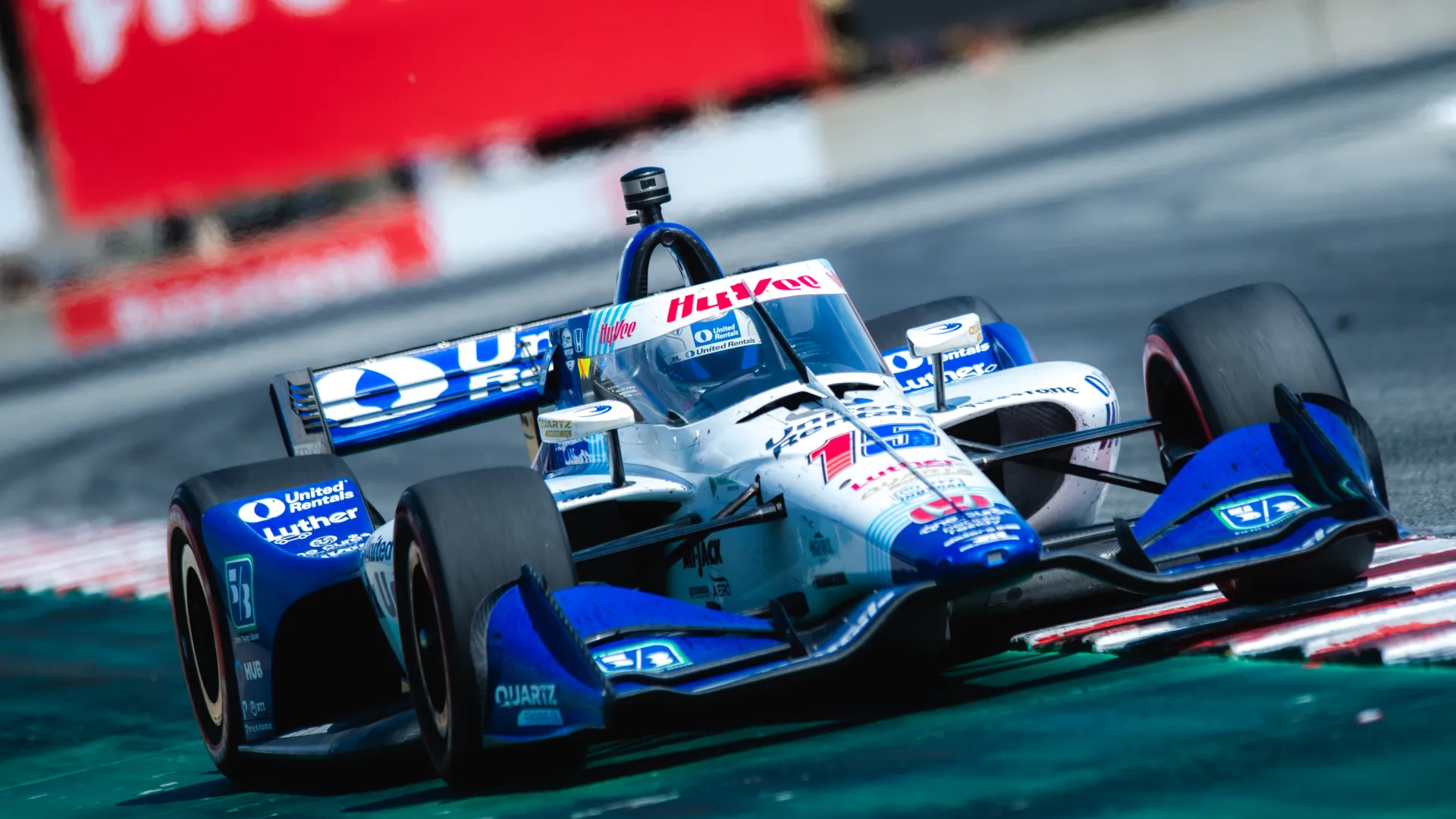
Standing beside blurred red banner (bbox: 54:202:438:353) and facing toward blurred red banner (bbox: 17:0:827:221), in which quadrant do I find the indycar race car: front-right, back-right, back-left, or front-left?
back-right

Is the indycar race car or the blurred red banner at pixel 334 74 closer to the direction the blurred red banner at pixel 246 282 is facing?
the indycar race car

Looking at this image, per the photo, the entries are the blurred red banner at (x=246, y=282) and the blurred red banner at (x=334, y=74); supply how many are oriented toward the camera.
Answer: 2

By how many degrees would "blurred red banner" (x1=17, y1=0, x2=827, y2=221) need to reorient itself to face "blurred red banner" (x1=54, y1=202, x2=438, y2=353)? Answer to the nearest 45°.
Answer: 0° — it already faces it

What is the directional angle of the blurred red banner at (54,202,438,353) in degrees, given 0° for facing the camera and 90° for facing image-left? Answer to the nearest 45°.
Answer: approximately 0°

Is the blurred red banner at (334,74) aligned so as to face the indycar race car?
yes

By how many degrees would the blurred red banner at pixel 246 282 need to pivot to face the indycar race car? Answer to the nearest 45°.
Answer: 0° — it already faces it

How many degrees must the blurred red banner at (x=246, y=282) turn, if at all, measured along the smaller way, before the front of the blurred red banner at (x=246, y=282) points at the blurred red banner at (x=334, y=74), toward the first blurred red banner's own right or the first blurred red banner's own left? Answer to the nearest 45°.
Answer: approximately 135° to the first blurred red banner's own left

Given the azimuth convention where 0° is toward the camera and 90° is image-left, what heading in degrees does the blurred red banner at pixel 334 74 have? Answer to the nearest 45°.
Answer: approximately 0°
